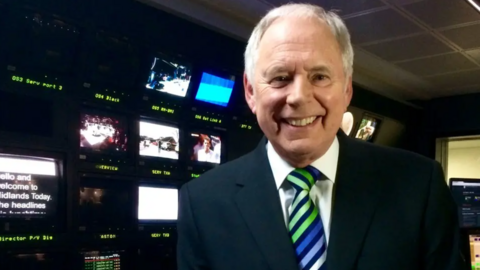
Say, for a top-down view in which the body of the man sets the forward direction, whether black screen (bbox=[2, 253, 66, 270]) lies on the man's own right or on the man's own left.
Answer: on the man's own right

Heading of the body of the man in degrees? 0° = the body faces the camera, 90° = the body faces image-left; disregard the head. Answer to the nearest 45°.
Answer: approximately 0°

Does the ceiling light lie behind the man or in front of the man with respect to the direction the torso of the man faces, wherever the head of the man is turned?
behind

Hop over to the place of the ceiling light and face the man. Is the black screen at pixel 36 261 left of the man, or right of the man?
right
